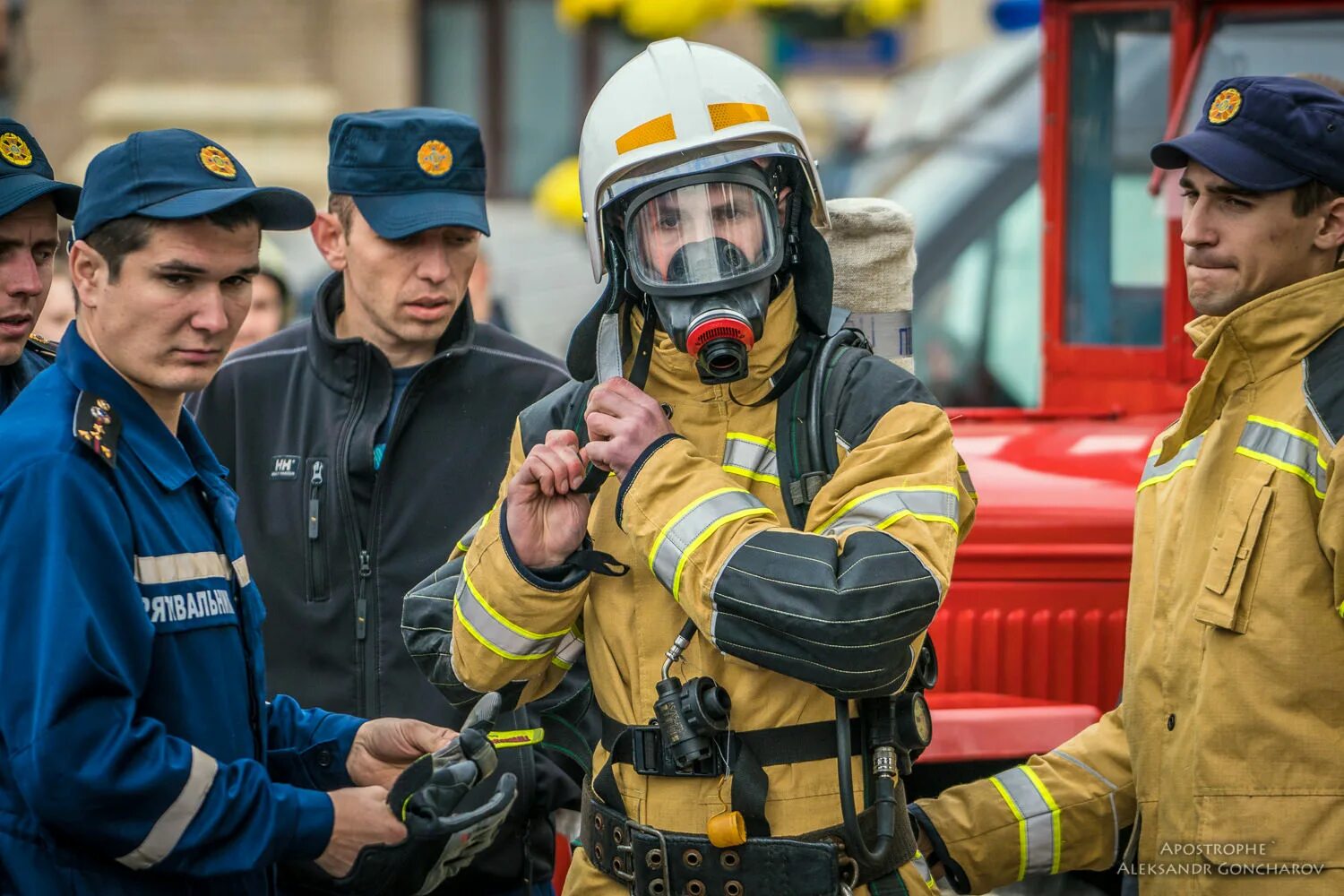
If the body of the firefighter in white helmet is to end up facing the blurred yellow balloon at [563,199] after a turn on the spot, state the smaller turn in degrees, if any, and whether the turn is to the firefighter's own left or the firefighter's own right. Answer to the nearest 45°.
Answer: approximately 180°

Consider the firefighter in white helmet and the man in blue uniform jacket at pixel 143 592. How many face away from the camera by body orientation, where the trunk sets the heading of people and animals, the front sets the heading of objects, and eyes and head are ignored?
0

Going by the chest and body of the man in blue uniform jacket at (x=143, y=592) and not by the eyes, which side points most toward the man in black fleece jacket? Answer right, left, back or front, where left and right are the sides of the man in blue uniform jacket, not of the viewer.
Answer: left

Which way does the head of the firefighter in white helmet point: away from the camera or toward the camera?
toward the camera

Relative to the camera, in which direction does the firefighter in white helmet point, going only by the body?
toward the camera

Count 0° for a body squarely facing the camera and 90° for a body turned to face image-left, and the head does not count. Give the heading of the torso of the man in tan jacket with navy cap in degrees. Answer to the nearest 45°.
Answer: approximately 45°

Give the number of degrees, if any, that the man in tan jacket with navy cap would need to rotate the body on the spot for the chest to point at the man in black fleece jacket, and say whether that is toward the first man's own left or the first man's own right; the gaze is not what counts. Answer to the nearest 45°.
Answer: approximately 45° to the first man's own right

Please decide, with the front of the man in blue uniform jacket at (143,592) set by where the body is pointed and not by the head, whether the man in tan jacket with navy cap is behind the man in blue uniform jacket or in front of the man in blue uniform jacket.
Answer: in front

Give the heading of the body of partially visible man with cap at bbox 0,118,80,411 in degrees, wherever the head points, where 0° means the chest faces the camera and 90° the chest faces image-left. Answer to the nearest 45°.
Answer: approximately 315°

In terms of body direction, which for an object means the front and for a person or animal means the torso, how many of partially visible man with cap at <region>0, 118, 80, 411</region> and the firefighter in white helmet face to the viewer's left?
0

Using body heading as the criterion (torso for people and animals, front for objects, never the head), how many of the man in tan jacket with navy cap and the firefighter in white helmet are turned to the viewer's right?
0

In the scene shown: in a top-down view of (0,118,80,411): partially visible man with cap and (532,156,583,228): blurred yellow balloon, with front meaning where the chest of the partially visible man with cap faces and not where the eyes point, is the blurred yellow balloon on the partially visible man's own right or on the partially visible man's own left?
on the partially visible man's own left

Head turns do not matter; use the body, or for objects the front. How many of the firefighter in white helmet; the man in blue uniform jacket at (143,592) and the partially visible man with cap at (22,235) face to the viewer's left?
0

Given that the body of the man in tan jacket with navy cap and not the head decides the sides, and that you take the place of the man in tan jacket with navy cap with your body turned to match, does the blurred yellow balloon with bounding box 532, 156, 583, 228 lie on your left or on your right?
on your right

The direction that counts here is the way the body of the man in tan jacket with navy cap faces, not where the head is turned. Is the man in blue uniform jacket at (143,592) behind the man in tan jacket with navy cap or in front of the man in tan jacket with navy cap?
in front
